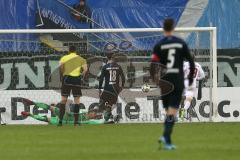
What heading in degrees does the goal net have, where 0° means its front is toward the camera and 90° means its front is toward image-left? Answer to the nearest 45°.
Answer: approximately 0°
